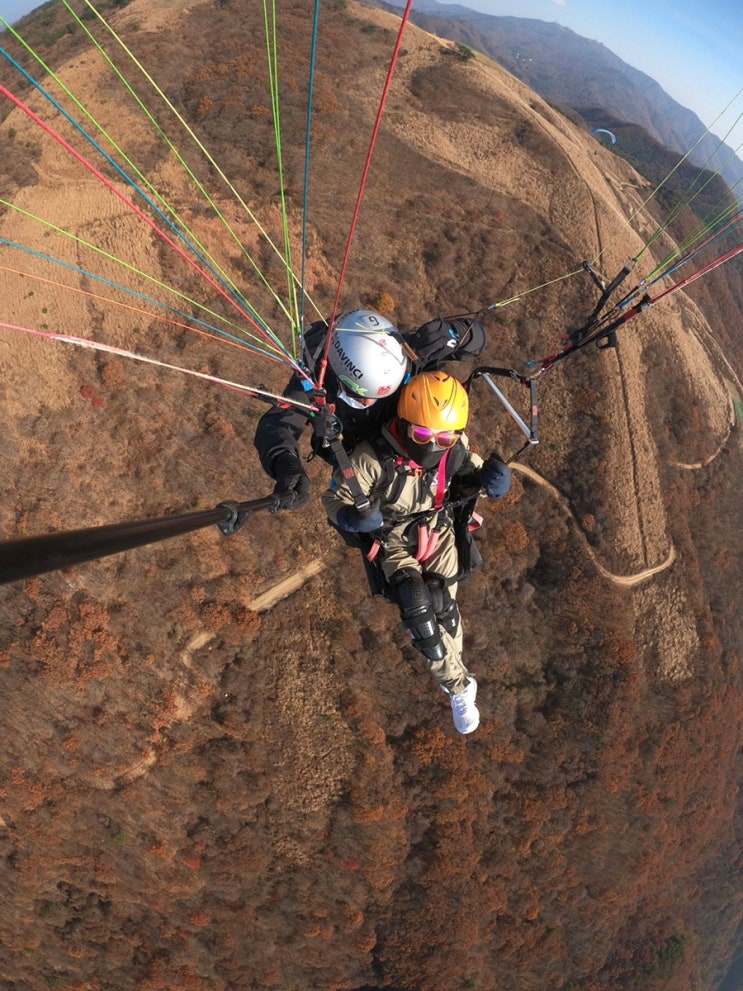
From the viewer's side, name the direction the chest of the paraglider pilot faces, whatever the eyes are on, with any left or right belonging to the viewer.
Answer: facing the viewer

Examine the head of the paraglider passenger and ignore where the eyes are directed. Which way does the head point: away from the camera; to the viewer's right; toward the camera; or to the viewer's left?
toward the camera
